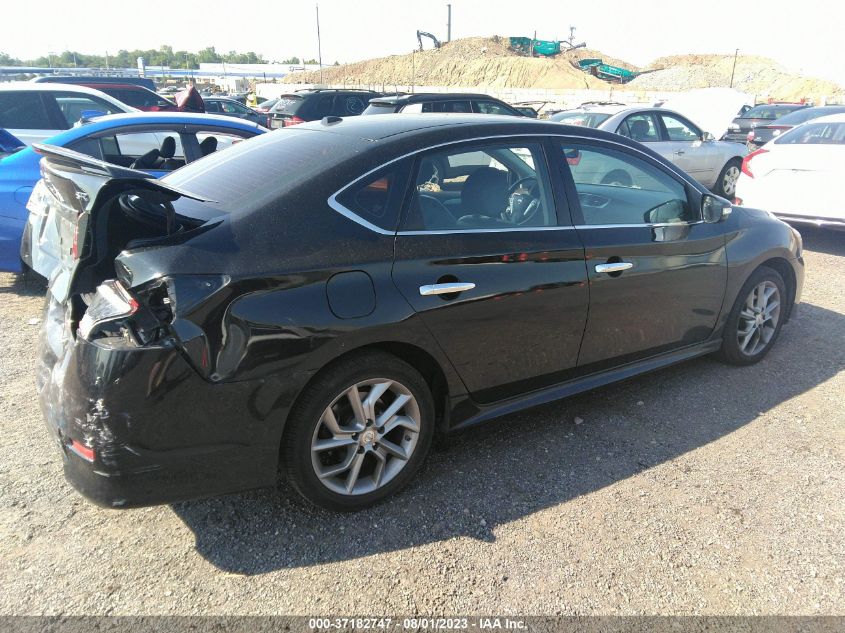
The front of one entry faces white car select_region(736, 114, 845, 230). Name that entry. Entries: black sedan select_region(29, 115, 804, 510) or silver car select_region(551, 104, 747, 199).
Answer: the black sedan

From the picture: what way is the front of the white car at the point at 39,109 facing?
to the viewer's right

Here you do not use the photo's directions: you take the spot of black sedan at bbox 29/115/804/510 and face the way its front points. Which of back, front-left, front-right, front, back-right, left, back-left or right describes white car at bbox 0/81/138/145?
left

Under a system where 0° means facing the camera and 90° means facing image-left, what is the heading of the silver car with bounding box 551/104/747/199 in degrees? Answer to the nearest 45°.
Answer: approximately 225°

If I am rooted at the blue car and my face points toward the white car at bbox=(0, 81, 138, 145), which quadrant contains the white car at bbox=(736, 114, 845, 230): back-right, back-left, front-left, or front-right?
back-right

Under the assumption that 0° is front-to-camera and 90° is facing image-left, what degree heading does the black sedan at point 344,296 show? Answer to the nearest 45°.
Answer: approximately 225°

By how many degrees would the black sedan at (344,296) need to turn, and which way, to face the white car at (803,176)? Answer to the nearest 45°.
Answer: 0° — it already faces it

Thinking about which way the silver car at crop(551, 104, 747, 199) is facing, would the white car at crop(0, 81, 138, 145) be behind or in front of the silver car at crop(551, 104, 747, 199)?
behind

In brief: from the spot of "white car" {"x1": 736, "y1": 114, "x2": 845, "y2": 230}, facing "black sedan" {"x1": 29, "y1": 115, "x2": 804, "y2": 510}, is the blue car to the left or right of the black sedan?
right

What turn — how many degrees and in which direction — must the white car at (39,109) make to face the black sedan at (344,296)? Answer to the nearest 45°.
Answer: approximately 90° to its right
